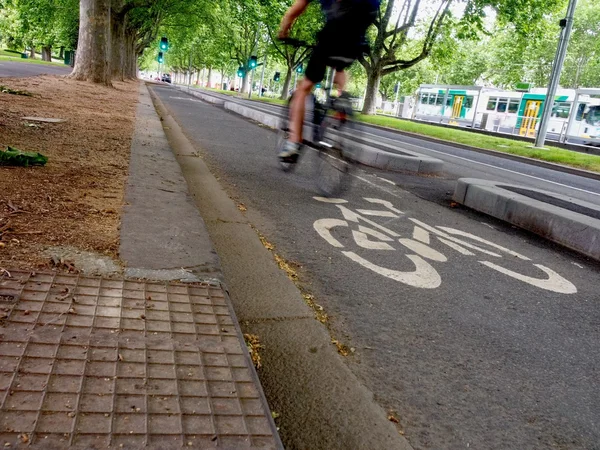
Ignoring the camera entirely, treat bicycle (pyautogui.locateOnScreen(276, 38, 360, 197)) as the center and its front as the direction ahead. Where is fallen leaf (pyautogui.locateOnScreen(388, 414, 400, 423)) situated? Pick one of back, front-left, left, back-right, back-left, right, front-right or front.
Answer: back-left

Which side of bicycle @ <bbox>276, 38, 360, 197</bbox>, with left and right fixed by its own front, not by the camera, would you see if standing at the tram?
right

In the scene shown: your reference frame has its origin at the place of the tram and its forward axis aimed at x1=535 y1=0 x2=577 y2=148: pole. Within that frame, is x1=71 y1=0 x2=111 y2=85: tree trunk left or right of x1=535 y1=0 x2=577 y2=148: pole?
right

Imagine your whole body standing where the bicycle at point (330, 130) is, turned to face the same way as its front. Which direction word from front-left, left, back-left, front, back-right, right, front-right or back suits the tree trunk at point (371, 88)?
front-right

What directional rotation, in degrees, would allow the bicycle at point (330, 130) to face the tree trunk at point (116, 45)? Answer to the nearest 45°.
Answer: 0° — it already faces it

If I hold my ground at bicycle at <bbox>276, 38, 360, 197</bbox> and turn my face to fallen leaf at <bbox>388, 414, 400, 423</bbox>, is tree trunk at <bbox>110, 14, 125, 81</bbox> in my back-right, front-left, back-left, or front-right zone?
back-right

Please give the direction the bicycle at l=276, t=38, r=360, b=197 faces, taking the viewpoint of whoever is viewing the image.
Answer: facing away from the viewer and to the left of the viewer

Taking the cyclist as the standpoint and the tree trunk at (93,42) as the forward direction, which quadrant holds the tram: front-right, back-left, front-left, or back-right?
front-right

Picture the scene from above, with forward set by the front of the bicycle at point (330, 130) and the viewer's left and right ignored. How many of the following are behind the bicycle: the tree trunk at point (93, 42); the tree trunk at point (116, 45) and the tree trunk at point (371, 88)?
0
